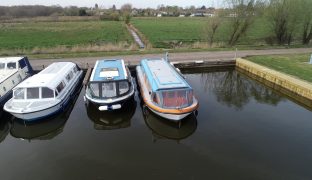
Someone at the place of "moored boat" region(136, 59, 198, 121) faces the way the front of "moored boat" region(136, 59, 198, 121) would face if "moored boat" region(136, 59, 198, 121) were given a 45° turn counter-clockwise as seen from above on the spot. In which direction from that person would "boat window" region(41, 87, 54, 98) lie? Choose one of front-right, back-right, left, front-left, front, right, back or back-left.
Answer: back

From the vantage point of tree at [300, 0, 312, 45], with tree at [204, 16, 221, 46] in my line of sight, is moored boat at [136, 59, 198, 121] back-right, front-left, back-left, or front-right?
front-left

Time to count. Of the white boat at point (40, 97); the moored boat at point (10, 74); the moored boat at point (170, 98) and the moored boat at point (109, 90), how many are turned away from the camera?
0

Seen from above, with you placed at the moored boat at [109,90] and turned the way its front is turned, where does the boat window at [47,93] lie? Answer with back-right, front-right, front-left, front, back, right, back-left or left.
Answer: right

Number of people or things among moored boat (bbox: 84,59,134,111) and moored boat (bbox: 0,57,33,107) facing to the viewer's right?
0

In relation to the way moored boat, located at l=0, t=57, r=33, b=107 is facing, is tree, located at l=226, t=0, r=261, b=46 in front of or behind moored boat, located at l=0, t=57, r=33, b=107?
behind

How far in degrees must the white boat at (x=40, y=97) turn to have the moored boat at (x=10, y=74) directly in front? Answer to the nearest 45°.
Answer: approximately 135° to its right

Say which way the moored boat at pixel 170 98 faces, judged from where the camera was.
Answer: facing the viewer and to the right of the viewer

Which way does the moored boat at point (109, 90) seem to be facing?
toward the camera

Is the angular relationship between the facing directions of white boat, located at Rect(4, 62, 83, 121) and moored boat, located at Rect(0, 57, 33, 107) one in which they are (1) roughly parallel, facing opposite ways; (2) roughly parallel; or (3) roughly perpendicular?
roughly parallel

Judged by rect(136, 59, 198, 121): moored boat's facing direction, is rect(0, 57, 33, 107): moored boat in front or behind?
behind

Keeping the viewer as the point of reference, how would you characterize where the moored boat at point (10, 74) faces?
facing the viewer and to the left of the viewer

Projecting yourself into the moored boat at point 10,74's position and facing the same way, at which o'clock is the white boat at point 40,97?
The white boat is roughly at 10 o'clock from the moored boat.

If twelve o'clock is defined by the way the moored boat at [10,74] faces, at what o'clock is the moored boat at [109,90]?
the moored boat at [109,90] is roughly at 9 o'clock from the moored boat at [10,74].

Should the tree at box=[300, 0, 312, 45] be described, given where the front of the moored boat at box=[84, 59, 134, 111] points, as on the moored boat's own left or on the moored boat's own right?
on the moored boat's own left

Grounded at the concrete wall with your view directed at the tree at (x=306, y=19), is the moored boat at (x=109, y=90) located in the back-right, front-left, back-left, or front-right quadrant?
back-left

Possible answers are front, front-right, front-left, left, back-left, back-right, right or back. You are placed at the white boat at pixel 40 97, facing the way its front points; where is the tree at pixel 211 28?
back

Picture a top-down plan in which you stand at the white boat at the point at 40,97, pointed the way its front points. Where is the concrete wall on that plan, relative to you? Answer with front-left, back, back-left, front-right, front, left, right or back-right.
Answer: back-left
